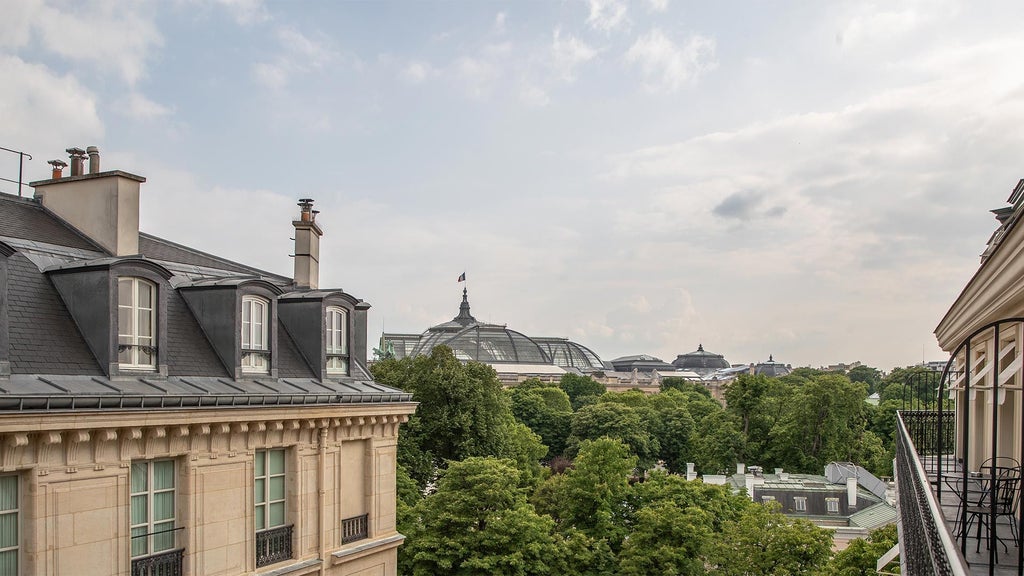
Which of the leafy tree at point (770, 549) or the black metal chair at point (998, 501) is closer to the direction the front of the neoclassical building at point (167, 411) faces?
the black metal chair

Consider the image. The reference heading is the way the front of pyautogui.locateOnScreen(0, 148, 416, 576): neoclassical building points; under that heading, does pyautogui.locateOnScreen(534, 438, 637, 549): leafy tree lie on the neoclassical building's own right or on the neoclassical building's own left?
on the neoclassical building's own left

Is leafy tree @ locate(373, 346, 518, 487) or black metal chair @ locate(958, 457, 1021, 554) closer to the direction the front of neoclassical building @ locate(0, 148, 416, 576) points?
the black metal chair

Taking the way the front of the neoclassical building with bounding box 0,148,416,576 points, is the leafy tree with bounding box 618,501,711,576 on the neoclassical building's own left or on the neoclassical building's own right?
on the neoclassical building's own left

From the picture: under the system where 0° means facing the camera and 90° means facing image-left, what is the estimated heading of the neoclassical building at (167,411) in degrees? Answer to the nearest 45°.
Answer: approximately 315°
